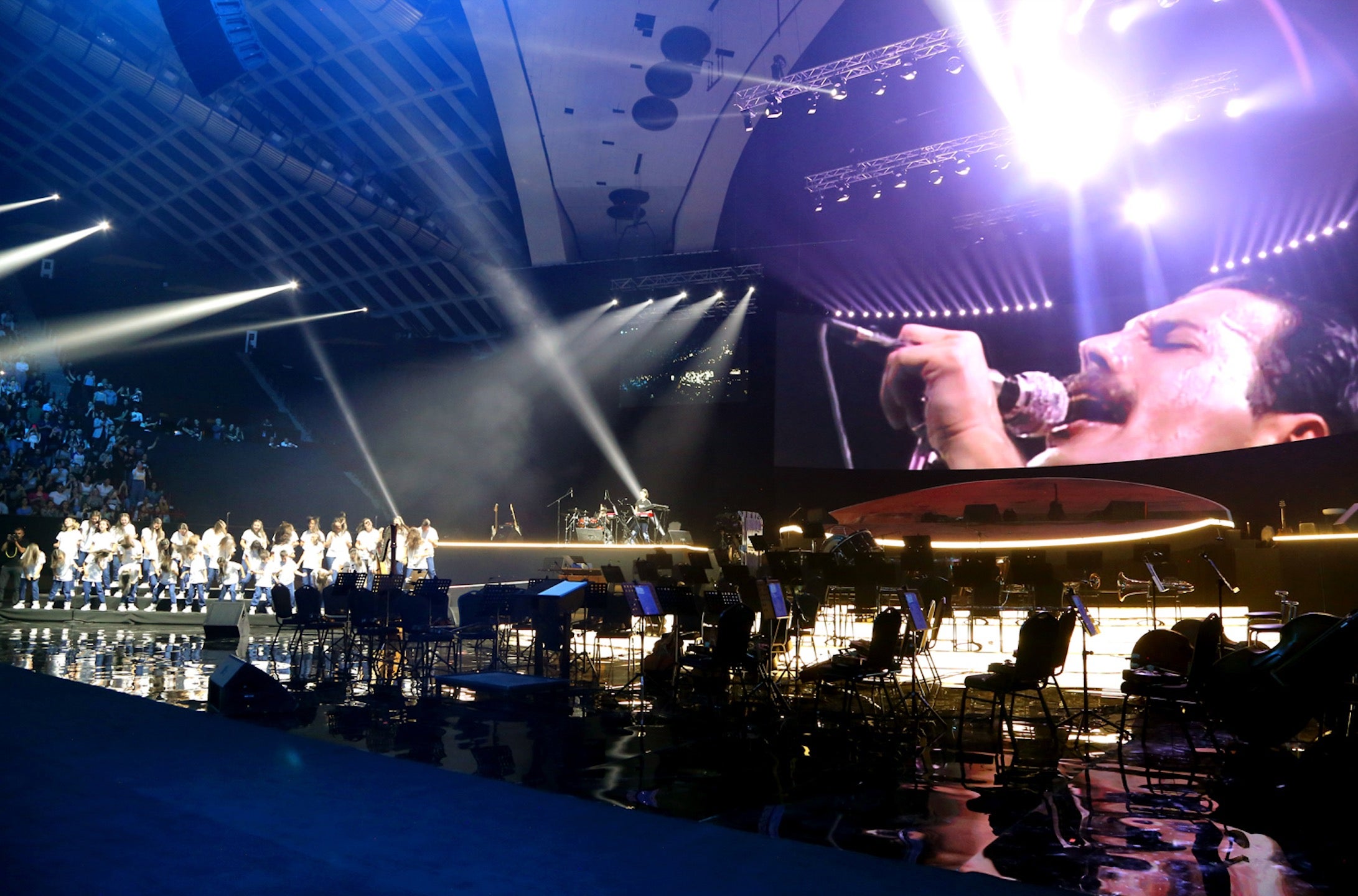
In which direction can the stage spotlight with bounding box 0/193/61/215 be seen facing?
to the viewer's left

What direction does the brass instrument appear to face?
to the viewer's left

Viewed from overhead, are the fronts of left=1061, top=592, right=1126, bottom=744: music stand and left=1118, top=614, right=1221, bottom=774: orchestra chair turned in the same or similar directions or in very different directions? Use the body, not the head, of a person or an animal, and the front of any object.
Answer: very different directions

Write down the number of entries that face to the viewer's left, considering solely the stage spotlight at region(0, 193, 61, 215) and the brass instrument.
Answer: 2

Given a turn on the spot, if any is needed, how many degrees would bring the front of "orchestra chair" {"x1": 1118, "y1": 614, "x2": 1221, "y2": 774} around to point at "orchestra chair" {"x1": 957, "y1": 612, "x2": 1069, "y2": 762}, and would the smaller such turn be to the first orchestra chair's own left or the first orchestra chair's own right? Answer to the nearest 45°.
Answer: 0° — it already faces it
